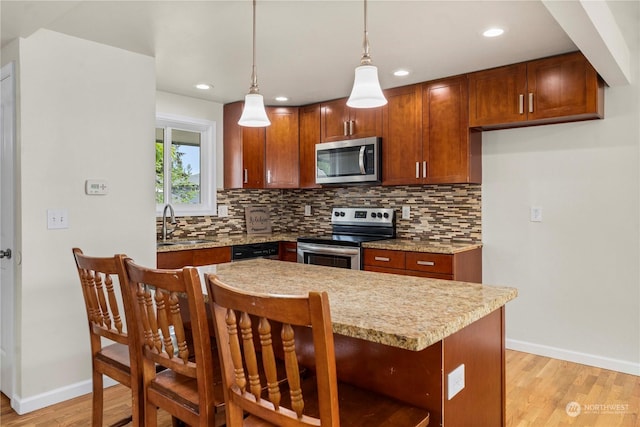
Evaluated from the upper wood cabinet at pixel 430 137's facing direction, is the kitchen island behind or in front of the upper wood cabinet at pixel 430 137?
in front

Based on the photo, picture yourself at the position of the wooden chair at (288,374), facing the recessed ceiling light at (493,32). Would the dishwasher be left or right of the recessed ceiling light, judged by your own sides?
left

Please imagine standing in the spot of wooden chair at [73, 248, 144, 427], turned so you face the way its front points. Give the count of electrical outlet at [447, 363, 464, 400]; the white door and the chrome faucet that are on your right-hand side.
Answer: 1

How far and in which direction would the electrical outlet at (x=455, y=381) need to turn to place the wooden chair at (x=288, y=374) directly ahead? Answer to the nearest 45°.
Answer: approximately 90° to its right

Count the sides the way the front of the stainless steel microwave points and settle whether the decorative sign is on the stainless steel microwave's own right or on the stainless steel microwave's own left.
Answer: on the stainless steel microwave's own right

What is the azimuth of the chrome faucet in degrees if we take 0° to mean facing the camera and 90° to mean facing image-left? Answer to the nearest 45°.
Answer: approximately 315°

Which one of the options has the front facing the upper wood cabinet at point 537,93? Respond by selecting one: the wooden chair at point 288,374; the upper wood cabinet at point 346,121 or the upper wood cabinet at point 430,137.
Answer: the wooden chair

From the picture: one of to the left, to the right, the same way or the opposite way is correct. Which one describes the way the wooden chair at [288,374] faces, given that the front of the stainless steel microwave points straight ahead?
the opposite way

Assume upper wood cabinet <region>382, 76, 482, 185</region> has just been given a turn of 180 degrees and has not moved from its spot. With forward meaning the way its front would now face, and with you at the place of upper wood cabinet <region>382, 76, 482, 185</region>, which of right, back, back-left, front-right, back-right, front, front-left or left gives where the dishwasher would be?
back-left

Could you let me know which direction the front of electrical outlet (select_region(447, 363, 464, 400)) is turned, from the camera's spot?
facing the viewer and to the right of the viewer

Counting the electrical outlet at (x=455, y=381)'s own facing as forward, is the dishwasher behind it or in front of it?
behind

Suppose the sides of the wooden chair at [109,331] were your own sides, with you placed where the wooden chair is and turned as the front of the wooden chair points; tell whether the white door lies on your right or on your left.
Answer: on your left

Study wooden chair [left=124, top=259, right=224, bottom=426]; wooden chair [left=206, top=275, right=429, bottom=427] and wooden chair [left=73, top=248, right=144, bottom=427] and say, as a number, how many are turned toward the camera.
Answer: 0

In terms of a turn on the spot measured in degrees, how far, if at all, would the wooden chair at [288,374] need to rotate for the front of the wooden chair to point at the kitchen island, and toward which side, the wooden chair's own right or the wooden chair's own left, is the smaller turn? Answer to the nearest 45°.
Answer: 0° — it already faces it

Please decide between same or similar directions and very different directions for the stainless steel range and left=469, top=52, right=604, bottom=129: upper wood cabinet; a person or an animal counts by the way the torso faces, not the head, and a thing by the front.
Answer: same or similar directions

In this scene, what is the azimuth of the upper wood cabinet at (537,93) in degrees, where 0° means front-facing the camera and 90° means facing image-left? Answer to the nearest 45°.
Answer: approximately 45°

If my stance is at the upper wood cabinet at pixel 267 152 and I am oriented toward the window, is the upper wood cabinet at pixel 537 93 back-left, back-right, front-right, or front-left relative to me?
back-left

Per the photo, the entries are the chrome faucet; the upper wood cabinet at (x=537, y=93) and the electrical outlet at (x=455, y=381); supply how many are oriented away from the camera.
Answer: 0

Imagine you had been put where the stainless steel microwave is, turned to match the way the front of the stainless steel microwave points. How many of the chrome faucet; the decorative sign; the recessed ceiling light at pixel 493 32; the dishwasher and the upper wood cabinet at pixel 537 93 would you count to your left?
2

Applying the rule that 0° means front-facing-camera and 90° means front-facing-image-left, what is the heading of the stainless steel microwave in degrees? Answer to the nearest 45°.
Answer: approximately 45°

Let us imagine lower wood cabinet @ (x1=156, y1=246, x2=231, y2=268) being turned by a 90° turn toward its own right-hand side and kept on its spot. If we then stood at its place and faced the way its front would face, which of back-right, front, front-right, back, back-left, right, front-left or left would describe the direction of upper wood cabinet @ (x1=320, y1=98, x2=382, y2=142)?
back-left
